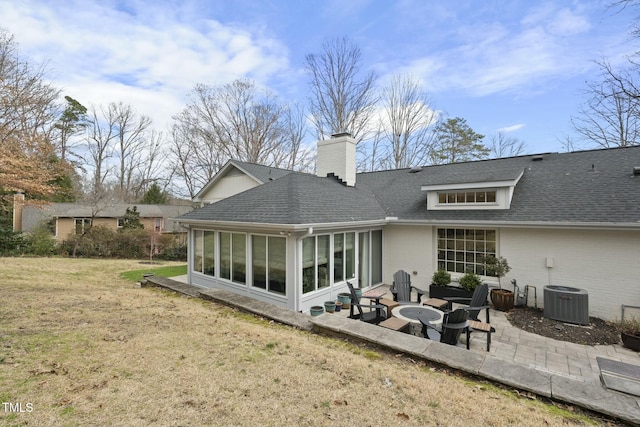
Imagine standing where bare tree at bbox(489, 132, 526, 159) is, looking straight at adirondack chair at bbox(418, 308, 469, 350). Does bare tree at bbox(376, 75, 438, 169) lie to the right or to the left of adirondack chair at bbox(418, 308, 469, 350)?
right

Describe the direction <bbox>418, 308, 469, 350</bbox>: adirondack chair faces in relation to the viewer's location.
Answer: facing away from the viewer and to the left of the viewer

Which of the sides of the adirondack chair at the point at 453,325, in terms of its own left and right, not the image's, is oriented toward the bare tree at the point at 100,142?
front

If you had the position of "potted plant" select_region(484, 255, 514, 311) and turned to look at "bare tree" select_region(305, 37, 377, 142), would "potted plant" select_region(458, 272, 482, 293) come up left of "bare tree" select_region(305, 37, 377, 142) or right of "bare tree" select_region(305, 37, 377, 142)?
left

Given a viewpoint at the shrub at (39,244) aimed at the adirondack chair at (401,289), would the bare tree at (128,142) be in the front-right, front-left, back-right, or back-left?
back-left
